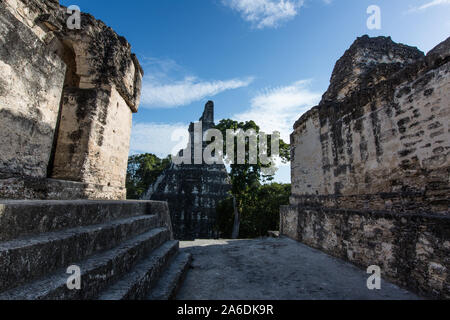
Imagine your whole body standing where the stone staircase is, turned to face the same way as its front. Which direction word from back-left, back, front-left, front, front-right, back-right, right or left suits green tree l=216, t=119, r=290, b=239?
left

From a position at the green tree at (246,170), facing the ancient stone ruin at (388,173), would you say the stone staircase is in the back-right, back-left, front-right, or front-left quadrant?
front-right

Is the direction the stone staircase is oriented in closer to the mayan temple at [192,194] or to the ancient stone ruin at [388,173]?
the ancient stone ruin

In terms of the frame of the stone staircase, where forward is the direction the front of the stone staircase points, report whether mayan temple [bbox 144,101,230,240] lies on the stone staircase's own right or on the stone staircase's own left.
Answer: on the stone staircase's own left

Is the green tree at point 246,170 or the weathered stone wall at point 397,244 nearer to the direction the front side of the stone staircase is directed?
the weathered stone wall

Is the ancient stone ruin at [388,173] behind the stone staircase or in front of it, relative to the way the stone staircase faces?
in front

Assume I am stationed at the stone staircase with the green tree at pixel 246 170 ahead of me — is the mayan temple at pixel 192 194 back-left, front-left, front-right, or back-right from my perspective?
front-left

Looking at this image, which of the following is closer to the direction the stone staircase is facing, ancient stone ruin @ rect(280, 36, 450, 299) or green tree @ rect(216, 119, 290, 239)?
the ancient stone ruin

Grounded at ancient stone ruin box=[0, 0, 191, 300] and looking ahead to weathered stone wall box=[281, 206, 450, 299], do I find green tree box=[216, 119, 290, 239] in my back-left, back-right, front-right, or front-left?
front-left

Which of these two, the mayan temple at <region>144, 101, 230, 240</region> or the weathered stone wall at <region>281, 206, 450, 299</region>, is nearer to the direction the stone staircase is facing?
the weathered stone wall

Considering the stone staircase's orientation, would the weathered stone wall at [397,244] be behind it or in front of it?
in front

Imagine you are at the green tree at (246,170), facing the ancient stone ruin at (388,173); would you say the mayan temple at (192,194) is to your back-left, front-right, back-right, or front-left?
back-right
